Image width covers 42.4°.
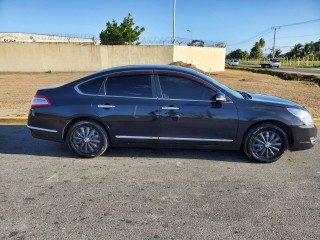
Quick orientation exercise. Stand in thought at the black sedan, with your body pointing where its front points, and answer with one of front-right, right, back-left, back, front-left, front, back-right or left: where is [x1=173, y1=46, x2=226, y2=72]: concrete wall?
left

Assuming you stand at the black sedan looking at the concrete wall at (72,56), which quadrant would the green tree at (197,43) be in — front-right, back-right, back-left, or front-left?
front-right

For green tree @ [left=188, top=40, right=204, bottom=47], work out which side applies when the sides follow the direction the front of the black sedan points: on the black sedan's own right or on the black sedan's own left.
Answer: on the black sedan's own left

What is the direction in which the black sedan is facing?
to the viewer's right

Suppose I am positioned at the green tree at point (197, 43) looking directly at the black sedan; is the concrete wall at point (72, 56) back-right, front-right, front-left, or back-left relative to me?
front-right

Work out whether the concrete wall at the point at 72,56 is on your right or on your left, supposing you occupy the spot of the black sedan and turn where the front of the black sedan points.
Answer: on your left
